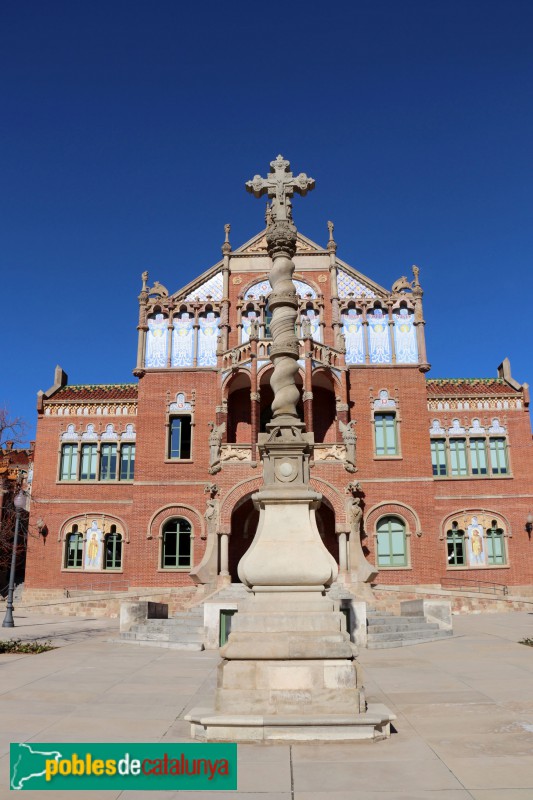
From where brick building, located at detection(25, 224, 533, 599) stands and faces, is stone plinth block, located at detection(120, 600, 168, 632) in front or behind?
in front

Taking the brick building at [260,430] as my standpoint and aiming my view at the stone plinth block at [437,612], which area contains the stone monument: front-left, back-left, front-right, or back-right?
front-right

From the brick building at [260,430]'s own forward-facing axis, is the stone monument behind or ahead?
ahead

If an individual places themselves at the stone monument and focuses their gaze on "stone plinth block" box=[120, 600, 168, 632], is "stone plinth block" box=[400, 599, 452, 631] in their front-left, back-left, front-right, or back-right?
front-right

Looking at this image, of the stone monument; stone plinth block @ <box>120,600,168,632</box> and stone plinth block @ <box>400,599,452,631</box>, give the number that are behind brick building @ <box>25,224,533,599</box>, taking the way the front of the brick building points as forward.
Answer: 0

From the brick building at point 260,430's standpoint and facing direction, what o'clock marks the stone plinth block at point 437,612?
The stone plinth block is roughly at 11 o'clock from the brick building.

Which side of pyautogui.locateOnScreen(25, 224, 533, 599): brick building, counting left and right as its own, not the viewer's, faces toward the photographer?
front

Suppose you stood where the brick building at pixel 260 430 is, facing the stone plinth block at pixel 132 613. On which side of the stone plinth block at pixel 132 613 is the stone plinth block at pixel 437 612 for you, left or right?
left
